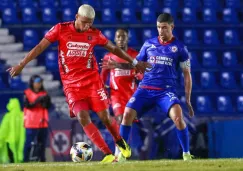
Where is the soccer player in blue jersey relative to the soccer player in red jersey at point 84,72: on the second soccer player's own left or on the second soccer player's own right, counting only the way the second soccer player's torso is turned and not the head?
on the second soccer player's own left

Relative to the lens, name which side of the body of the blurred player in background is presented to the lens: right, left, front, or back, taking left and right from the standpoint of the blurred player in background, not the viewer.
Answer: front

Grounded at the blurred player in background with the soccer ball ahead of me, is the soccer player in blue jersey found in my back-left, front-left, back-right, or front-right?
front-left

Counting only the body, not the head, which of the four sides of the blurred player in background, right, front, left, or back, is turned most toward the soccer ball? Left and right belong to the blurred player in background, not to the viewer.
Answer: front
